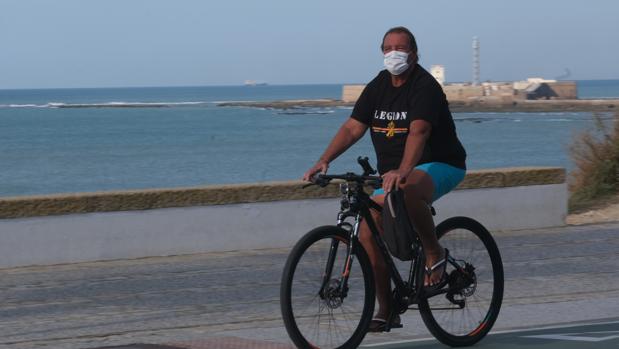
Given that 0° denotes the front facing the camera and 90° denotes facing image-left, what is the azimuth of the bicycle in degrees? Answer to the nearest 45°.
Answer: approximately 45°

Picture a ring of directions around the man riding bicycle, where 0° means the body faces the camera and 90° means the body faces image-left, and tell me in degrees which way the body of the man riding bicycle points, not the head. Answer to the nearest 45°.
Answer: approximately 45°

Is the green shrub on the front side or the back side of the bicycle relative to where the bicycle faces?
on the back side

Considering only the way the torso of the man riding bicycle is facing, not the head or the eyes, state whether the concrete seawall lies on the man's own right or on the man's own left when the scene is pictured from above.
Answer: on the man's own right
